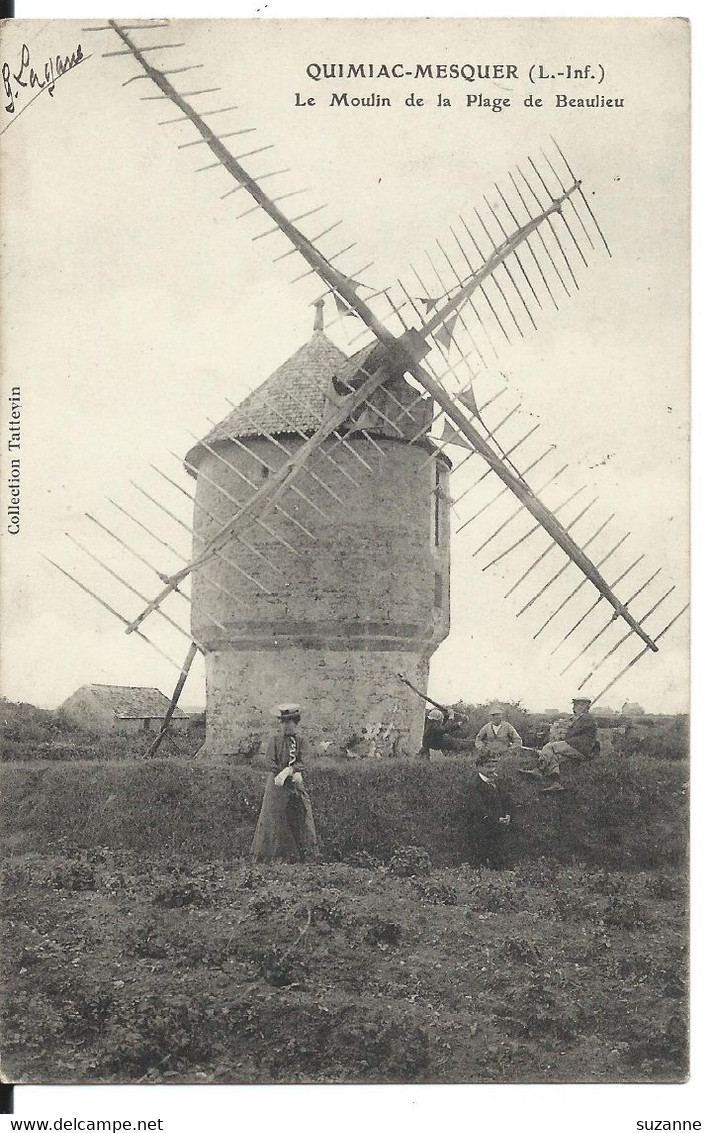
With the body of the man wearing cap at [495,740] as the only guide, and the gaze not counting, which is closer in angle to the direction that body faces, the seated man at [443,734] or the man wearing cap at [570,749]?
the man wearing cap

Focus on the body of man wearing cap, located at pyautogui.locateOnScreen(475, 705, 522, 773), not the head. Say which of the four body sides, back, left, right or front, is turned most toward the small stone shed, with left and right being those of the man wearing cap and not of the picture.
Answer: right

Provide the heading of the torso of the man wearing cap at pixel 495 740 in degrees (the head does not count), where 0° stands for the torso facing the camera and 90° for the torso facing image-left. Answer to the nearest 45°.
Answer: approximately 0°

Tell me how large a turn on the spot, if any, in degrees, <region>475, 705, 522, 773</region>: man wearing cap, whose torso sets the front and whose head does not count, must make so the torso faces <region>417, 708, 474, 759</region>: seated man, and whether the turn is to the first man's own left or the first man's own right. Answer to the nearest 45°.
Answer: approximately 135° to the first man's own right

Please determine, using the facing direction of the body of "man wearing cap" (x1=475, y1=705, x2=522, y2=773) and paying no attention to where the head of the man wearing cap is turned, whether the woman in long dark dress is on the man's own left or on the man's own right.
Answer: on the man's own right

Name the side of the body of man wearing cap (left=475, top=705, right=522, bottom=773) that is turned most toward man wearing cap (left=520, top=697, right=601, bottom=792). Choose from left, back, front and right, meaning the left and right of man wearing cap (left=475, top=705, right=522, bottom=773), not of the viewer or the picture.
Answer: left

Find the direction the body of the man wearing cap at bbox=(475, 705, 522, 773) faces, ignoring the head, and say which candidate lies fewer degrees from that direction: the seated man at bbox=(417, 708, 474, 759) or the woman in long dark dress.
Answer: the woman in long dark dress
